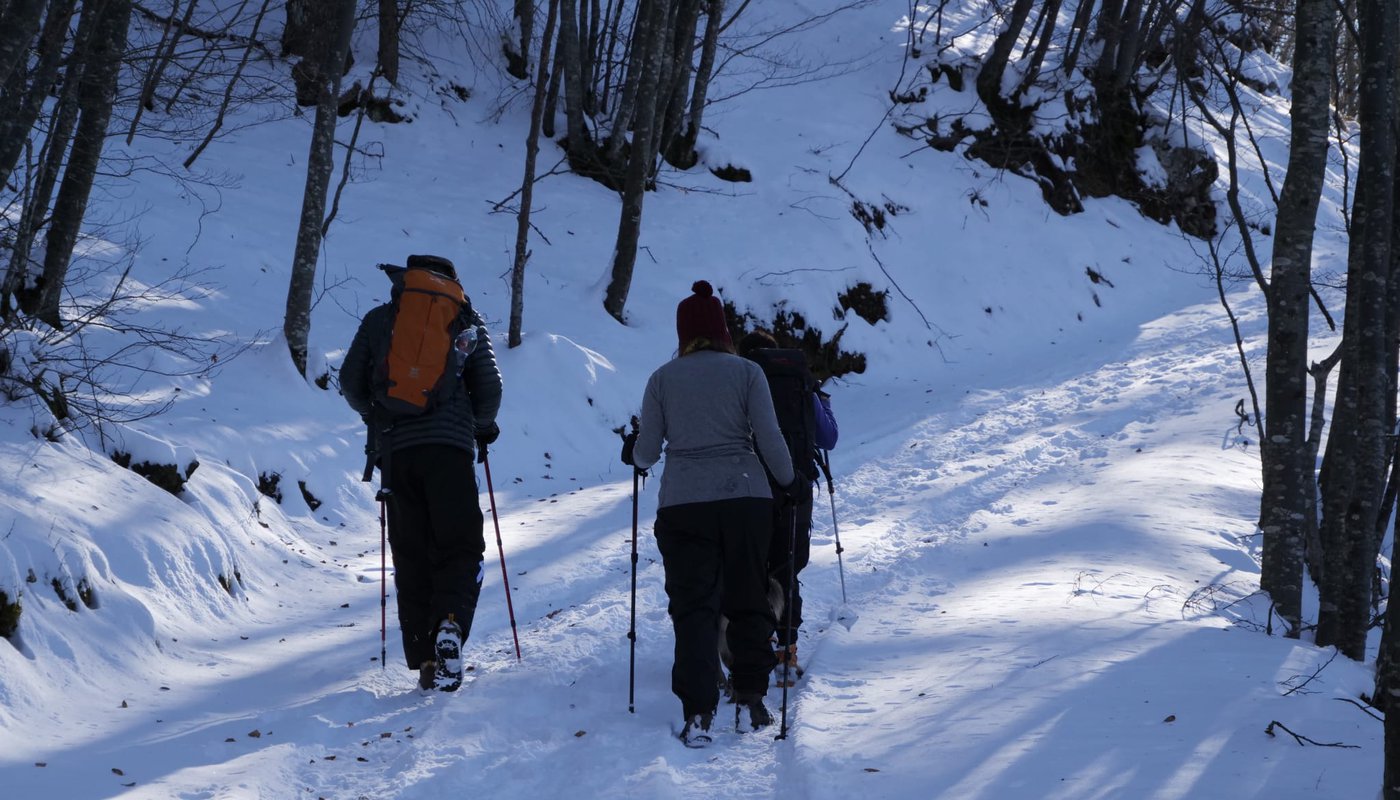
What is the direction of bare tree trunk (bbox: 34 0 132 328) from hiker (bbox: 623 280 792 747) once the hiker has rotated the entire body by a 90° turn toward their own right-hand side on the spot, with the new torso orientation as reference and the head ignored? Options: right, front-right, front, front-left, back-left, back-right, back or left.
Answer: back-left

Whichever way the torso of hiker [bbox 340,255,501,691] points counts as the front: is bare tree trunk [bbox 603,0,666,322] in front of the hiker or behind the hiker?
in front

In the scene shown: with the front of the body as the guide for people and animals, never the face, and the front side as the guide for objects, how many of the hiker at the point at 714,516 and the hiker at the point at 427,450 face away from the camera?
2

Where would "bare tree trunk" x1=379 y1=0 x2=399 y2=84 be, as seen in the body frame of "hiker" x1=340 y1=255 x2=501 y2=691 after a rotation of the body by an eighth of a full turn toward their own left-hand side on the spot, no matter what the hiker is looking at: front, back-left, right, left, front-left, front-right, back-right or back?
front-right

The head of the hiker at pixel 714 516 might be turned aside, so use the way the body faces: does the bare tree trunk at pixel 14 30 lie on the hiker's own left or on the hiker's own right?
on the hiker's own left

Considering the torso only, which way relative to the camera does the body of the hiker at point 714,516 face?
away from the camera

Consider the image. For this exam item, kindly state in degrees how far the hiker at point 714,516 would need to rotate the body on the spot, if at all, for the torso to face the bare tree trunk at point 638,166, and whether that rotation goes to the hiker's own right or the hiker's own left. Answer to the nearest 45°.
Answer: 0° — they already face it

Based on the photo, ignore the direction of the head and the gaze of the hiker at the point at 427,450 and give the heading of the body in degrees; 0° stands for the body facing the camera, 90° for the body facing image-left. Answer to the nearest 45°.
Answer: approximately 180°

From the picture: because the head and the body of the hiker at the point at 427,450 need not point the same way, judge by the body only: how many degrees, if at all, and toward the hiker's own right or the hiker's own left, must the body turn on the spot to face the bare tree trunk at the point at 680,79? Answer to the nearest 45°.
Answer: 0° — they already face it

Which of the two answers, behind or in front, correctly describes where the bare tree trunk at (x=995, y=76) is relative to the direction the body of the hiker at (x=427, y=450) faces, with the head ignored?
in front
